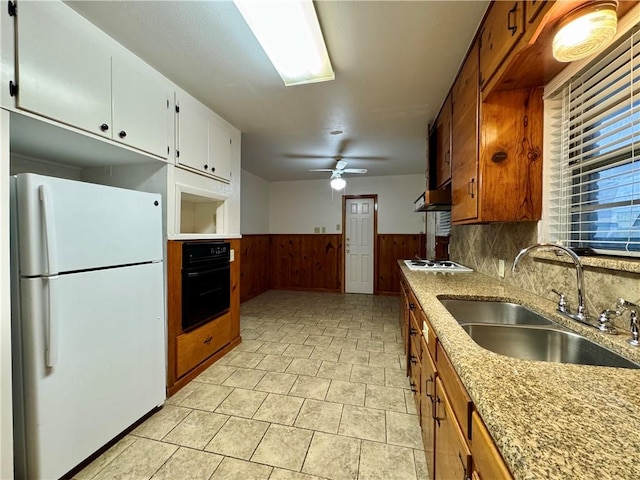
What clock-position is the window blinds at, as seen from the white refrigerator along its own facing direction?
The window blinds is roughly at 12 o'clock from the white refrigerator.

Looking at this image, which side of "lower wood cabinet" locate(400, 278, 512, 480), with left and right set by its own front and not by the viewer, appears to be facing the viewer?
left

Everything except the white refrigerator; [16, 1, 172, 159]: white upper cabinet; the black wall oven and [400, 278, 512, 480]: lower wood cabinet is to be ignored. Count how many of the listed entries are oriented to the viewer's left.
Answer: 1

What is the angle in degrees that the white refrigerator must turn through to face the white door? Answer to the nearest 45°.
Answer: approximately 90° to its left

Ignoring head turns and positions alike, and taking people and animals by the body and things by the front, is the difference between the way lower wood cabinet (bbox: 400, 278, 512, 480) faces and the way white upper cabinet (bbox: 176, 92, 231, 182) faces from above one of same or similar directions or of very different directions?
very different directions

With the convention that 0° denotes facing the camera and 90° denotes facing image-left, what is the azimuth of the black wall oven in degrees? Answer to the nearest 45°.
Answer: approximately 315°

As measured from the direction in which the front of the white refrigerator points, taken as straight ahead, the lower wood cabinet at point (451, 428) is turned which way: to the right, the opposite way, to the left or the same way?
the opposite way

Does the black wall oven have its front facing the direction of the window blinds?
yes

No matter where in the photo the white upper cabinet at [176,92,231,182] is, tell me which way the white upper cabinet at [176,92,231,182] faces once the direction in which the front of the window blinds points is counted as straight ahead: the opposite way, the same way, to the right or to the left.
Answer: the opposite way

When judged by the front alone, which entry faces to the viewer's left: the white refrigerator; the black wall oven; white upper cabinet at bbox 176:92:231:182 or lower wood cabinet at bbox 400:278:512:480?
the lower wood cabinet

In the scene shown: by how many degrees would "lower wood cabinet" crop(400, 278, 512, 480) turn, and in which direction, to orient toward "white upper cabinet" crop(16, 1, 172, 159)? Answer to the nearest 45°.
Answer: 0° — it already faces it

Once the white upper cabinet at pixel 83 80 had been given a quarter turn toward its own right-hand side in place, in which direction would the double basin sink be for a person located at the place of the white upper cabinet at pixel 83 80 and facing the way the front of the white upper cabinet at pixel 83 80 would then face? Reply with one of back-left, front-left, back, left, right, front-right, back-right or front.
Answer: left

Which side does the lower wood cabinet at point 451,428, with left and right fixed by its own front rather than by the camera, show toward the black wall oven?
front
